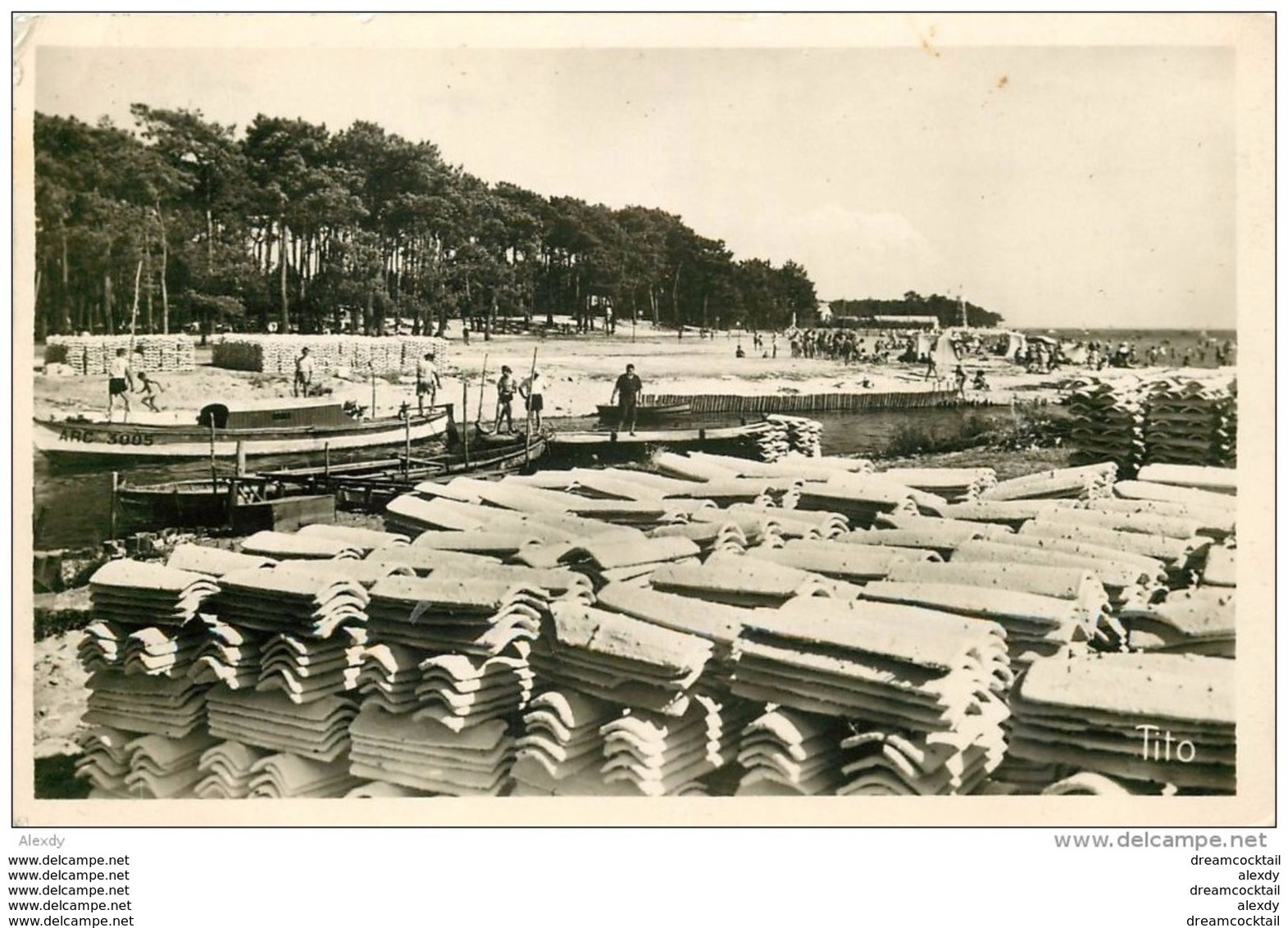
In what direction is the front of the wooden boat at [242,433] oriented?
to the viewer's left

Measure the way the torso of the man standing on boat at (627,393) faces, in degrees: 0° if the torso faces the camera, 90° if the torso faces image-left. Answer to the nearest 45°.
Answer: approximately 0°

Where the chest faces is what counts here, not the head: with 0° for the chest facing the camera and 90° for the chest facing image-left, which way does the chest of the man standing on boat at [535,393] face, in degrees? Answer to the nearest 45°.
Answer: approximately 0°

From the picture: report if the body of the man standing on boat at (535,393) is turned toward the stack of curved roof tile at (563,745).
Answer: yes
